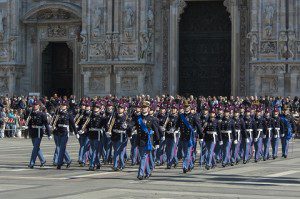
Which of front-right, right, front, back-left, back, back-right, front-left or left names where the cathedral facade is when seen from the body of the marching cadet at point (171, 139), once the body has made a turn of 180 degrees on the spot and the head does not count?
front-left

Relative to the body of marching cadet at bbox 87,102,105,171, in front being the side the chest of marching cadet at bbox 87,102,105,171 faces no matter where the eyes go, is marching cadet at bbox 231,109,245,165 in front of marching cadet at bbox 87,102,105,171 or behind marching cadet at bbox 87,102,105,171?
behind
